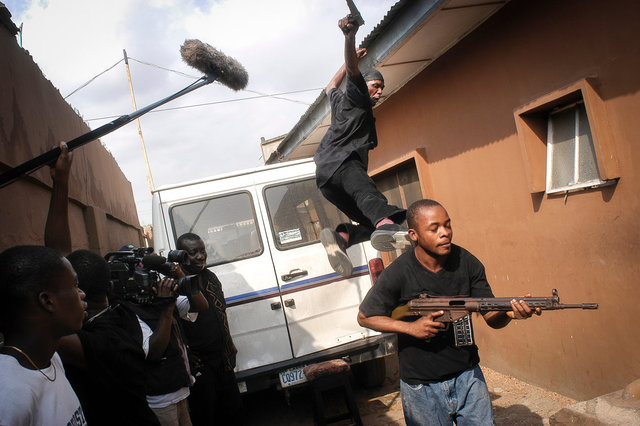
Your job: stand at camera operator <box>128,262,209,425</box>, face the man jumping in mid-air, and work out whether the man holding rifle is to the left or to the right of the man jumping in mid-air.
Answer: right

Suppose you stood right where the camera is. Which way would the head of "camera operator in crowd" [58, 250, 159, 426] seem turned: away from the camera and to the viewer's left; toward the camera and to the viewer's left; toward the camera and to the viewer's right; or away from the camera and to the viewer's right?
away from the camera and to the viewer's right

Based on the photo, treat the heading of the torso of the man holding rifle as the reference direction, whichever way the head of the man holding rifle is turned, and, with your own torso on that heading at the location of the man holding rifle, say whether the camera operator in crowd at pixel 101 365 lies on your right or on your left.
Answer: on your right

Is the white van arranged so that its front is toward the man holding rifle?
no

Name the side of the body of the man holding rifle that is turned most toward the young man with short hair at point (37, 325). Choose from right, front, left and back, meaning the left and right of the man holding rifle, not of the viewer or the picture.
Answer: right

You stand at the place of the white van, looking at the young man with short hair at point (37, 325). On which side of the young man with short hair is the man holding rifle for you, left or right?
left

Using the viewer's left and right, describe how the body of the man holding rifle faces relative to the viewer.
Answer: facing the viewer and to the right of the viewer

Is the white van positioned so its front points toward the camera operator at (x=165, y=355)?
no

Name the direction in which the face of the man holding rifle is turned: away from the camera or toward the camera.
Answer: toward the camera

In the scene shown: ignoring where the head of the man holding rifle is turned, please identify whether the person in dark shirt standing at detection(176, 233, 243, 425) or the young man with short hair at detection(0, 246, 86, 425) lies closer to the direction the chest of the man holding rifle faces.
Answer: the young man with short hair

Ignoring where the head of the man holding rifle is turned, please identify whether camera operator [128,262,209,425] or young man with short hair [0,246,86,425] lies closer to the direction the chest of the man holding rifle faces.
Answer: the young man with short hair
